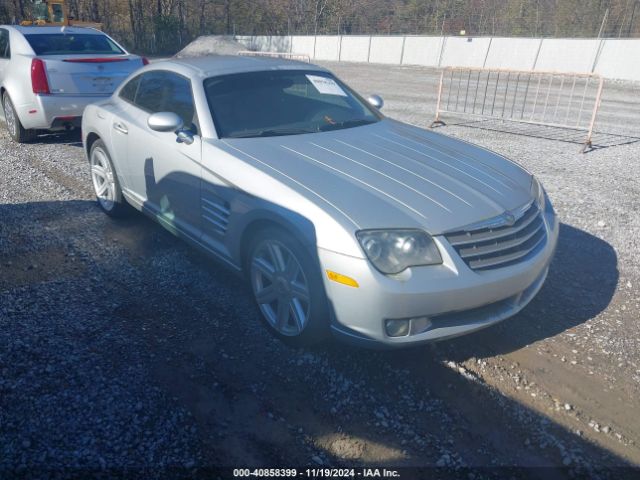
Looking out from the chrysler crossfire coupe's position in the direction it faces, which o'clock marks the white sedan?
The white sedan is roughly at 6 o'clock from the chrysler crossfire coupe.

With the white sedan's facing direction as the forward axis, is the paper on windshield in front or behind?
behind

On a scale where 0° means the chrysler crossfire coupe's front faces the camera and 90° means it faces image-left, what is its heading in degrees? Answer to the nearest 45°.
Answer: approximately 315°

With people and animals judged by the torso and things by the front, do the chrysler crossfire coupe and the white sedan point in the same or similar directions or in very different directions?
very different directions

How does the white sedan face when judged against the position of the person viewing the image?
facing away from the viewer and to the left of the viewer
